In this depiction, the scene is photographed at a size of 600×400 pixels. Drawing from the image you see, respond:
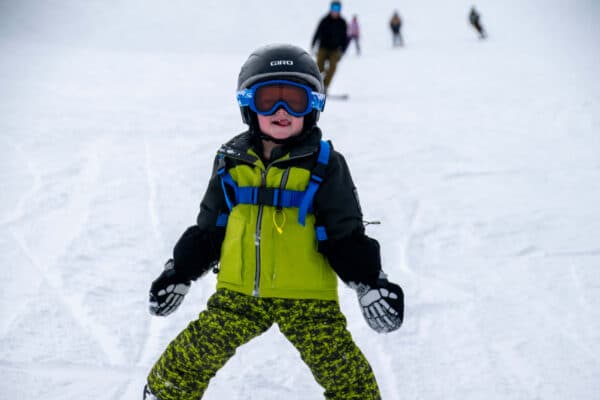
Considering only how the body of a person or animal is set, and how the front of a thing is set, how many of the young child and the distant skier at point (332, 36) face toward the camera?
2

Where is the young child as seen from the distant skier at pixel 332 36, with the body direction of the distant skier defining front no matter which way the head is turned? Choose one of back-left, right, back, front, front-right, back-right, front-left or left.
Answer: front

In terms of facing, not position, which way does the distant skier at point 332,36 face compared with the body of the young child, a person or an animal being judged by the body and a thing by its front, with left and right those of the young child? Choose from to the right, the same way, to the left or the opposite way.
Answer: the same way

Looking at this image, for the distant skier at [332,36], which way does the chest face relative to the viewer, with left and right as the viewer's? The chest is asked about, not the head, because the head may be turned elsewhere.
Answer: facing the viewer

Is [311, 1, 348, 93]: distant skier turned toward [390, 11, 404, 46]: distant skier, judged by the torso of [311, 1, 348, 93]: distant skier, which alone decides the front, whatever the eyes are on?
no

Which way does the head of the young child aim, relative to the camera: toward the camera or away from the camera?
toward the camera

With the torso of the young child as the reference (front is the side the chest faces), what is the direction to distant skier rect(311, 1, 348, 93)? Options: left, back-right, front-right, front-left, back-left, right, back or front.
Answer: back

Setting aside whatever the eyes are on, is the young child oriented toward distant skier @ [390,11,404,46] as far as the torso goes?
no
